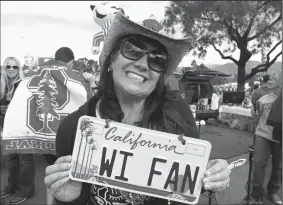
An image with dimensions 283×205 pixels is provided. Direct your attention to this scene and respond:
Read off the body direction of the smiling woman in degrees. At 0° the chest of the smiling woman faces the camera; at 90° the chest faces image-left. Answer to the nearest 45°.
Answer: approximately 0°

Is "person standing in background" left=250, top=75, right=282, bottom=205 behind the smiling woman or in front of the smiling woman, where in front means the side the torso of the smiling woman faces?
behind

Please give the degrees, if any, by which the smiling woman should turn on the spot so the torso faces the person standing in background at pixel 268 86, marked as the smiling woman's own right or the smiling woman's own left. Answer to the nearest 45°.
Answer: approximately 135° to the smiling woman's own left

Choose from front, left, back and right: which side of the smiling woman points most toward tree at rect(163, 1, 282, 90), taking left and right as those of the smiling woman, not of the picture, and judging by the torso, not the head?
back

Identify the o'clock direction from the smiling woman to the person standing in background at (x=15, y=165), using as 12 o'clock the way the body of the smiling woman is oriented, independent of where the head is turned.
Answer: The person standing in background is roughly at 5 o'clock from the smiling woman.
